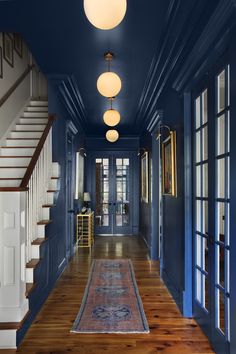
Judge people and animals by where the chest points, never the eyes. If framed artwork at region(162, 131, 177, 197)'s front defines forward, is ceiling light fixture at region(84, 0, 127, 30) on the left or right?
on its left

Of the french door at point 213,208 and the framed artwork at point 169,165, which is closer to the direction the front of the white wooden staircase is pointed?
the french door

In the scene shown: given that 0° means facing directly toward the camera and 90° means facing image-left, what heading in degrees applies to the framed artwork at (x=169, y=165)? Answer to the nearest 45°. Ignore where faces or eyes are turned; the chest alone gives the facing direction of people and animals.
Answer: approximately 90°

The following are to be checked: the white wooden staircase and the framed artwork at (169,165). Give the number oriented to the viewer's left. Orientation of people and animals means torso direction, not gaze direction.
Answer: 1

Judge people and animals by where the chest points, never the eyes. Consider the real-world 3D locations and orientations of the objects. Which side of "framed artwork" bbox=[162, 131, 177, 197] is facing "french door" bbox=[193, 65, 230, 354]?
left
